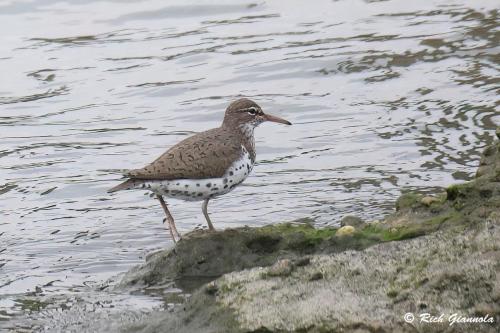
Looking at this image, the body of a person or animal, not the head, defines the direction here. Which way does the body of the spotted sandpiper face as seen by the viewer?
to the viewer's right
